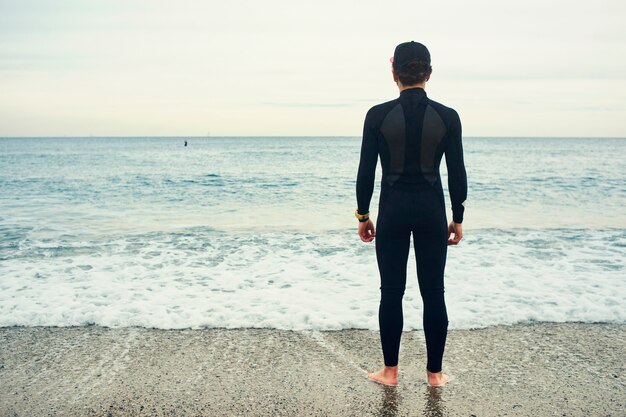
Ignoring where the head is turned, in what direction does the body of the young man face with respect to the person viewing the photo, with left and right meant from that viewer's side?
facing away from the viewer

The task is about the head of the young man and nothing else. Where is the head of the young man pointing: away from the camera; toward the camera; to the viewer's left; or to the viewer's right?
away from the camera
